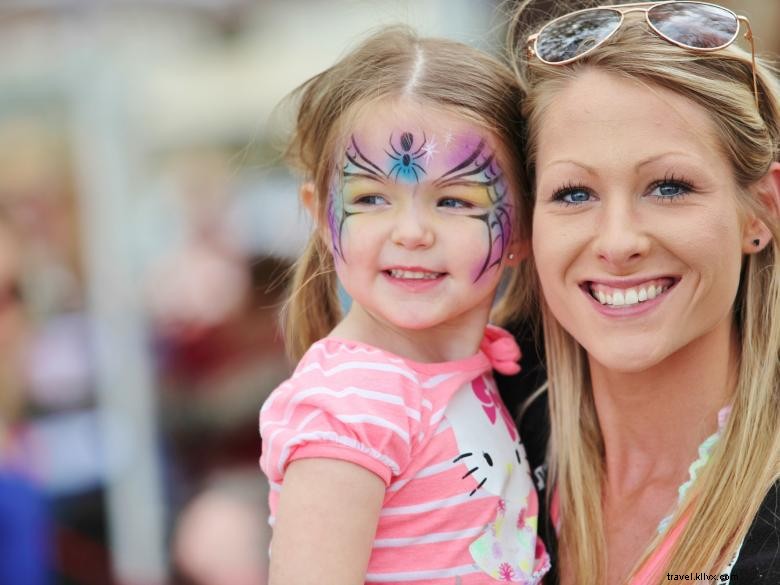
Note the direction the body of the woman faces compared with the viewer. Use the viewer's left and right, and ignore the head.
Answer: facing the viewer and to the left of the viewer

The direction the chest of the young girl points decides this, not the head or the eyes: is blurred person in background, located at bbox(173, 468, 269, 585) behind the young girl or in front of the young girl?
behind

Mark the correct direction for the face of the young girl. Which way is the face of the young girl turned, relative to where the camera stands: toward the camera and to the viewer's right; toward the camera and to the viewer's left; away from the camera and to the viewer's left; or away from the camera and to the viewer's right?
toward the camera and to the viewer's left

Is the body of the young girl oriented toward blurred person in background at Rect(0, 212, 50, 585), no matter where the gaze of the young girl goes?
no

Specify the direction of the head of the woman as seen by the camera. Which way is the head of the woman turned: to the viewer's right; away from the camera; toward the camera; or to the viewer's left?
toward the camera

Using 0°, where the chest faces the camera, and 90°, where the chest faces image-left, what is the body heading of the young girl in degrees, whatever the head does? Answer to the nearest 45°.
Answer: approximately 315°
